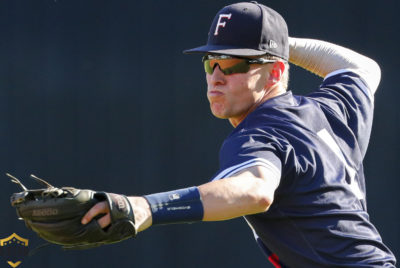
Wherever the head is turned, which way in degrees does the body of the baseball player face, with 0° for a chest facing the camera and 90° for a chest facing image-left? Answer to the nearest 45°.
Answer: approximately 135°

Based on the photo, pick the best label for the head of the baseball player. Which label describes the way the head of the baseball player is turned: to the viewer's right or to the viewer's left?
to the viewer's left
